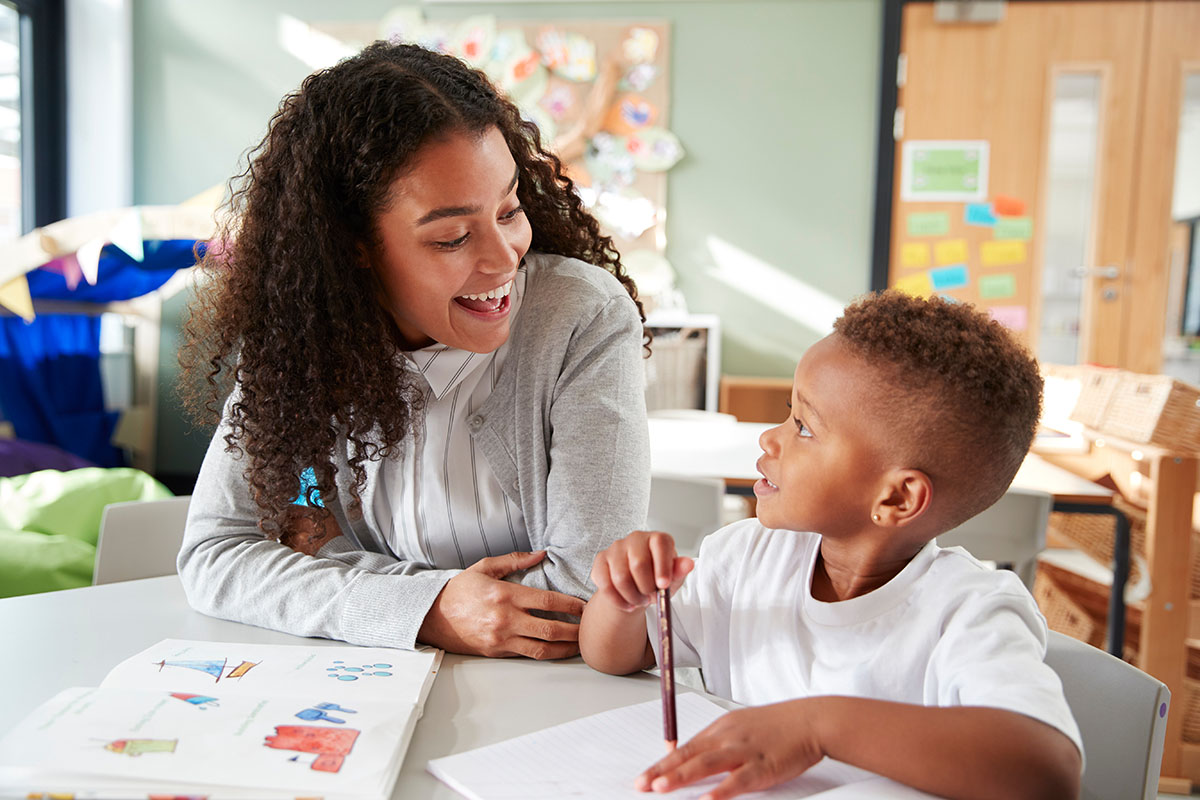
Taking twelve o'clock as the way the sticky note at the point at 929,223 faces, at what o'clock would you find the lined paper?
The lined paper is roughly at 12 o'clock from the sticky note.

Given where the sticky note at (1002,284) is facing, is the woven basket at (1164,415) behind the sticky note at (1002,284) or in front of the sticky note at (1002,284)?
in front

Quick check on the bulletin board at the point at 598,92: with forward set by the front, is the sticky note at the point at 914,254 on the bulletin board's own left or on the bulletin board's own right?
on the bulletin board's own left

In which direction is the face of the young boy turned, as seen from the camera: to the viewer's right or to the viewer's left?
to the viewer's left

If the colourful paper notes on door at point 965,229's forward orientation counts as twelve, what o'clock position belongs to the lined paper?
The lined paper is roughly at 12 o'clock from the colourful paper notes on door.

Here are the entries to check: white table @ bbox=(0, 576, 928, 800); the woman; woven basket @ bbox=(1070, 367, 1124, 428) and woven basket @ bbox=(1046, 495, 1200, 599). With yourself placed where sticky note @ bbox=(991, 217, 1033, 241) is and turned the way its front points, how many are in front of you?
4

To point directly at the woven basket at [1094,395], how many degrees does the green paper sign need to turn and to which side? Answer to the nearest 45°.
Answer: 0° — it already faces it

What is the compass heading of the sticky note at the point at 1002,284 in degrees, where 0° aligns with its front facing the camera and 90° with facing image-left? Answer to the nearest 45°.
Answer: approximately 0°

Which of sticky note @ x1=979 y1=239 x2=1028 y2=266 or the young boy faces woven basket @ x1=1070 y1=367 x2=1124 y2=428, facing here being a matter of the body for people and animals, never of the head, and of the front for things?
the sticky note
